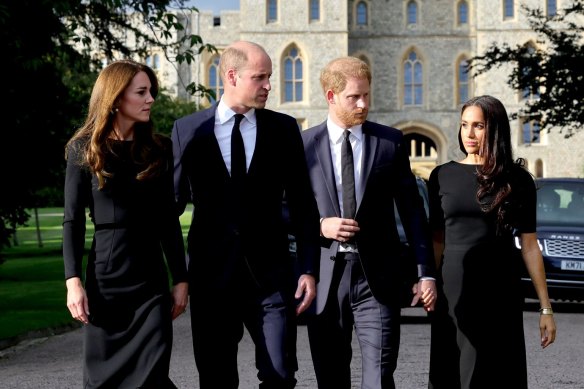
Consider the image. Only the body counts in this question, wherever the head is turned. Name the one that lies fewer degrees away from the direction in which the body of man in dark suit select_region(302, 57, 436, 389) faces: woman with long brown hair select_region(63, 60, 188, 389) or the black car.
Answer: the woman with long brown hair

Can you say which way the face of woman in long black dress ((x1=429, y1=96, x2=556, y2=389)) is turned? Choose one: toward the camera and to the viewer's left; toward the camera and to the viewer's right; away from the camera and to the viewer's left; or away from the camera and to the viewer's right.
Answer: toward the camera and to the viewer's left

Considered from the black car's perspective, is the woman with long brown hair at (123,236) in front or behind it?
in front

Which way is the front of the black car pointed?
toward the camera

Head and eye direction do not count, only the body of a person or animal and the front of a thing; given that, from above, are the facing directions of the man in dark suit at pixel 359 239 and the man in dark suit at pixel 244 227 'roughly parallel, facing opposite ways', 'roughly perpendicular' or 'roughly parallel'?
roughly parallel

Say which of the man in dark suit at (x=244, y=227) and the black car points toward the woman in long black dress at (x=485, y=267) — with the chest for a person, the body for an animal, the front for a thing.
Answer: the black car

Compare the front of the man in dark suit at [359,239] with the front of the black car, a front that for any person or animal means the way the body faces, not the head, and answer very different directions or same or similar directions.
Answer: same or similar directions

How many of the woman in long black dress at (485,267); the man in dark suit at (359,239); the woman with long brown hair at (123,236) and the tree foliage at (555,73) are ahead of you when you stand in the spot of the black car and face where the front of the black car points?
3

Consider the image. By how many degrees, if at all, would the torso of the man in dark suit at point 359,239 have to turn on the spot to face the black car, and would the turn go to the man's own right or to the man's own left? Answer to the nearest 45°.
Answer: approximately 180°

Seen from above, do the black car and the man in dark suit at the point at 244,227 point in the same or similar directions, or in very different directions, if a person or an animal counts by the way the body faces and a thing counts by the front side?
same or similar directions

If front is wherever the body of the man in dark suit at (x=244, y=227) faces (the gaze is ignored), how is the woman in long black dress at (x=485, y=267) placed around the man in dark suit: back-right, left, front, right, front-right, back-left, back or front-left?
left

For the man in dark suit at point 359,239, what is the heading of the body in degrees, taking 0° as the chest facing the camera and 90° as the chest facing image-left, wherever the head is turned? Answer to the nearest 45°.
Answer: approximately 0°

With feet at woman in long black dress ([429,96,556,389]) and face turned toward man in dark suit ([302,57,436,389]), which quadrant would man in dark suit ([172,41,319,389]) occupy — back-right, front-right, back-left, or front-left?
front-left

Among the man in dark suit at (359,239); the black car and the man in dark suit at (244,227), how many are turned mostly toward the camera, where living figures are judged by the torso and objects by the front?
3

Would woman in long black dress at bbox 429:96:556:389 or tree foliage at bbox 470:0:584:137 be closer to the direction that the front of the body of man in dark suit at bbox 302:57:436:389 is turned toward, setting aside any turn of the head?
the woman in long black dress

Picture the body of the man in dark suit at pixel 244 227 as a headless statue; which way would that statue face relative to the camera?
toward the camera

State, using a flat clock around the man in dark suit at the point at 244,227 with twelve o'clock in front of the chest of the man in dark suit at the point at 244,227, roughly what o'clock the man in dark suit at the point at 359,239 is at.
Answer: the man in dark suit at the point at 359,239 is roughly at 8 o'clock from the man in dark suit at the point at 244,227.
